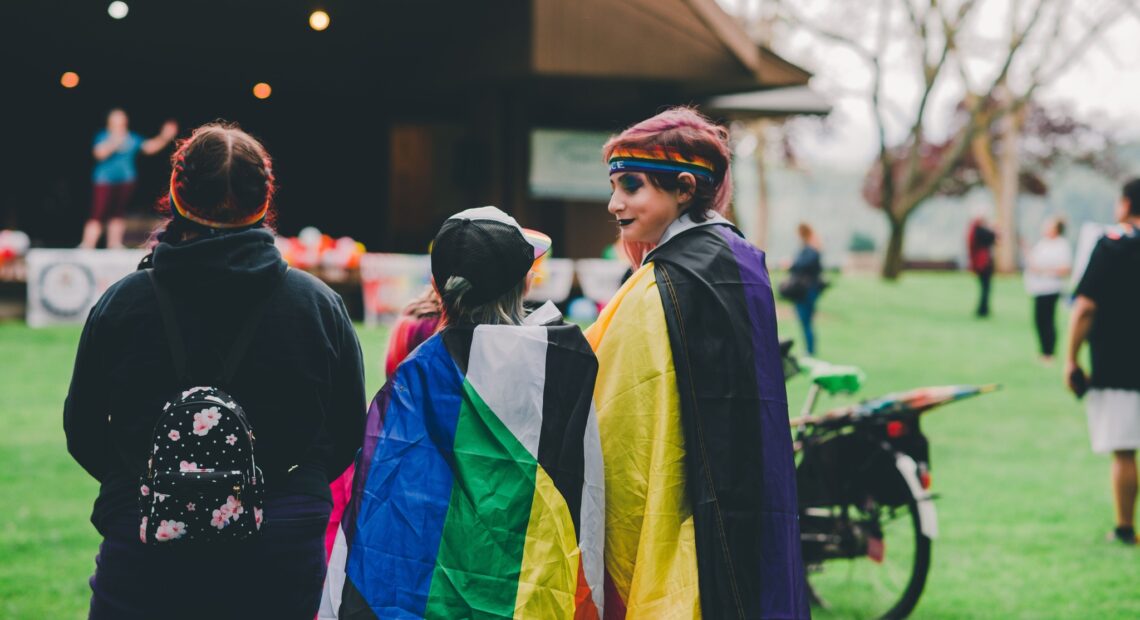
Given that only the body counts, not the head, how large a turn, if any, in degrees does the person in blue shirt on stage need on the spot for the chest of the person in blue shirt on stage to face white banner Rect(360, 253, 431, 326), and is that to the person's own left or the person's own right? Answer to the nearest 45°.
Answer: approximately 45° to the person's own left

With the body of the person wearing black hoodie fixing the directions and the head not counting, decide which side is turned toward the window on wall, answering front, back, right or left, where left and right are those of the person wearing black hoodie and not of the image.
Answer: front

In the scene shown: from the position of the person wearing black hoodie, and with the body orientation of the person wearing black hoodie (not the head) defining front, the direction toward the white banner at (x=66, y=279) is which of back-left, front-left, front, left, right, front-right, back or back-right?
front

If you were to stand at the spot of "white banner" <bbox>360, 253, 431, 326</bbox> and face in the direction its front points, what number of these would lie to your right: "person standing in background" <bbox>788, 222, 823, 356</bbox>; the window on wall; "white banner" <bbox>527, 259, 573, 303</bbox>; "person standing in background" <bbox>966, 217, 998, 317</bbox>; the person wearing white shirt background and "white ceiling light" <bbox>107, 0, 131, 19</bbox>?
1

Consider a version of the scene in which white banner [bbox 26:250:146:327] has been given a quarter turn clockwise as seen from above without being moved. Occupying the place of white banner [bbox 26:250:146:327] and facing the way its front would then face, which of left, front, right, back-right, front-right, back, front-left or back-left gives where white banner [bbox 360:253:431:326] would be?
back

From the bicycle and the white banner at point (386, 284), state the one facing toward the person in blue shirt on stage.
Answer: the bicycle

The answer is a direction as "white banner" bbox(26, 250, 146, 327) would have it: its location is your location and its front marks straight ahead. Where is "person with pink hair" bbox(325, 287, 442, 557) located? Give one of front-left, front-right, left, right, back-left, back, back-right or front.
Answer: front

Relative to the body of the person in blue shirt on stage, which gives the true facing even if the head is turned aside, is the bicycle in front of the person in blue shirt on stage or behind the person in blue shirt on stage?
in front

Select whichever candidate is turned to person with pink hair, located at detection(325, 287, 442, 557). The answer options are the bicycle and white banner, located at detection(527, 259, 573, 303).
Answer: the white banner

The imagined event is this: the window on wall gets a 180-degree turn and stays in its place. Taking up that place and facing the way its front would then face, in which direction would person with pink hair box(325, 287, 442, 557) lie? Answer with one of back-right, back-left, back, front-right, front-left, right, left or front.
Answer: back

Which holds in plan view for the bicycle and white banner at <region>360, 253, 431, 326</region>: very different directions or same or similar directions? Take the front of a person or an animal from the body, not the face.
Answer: very different directions

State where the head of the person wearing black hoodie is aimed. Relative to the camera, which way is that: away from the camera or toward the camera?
away from the camera

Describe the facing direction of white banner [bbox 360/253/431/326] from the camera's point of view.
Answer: facing the viewer

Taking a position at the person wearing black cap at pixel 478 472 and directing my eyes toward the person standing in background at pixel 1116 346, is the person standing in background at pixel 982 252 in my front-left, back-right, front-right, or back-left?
front-left

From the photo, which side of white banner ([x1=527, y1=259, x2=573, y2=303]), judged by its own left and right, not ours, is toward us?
front

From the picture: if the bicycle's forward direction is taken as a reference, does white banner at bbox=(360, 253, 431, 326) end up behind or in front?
in front

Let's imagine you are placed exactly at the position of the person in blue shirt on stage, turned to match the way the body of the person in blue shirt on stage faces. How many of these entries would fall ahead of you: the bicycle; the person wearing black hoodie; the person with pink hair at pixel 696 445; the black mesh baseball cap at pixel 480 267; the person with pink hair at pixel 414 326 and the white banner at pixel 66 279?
6

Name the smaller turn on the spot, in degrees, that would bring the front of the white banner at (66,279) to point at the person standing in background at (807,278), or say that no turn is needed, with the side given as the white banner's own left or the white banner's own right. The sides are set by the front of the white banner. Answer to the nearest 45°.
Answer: approximately 90° to the white banner's own left
